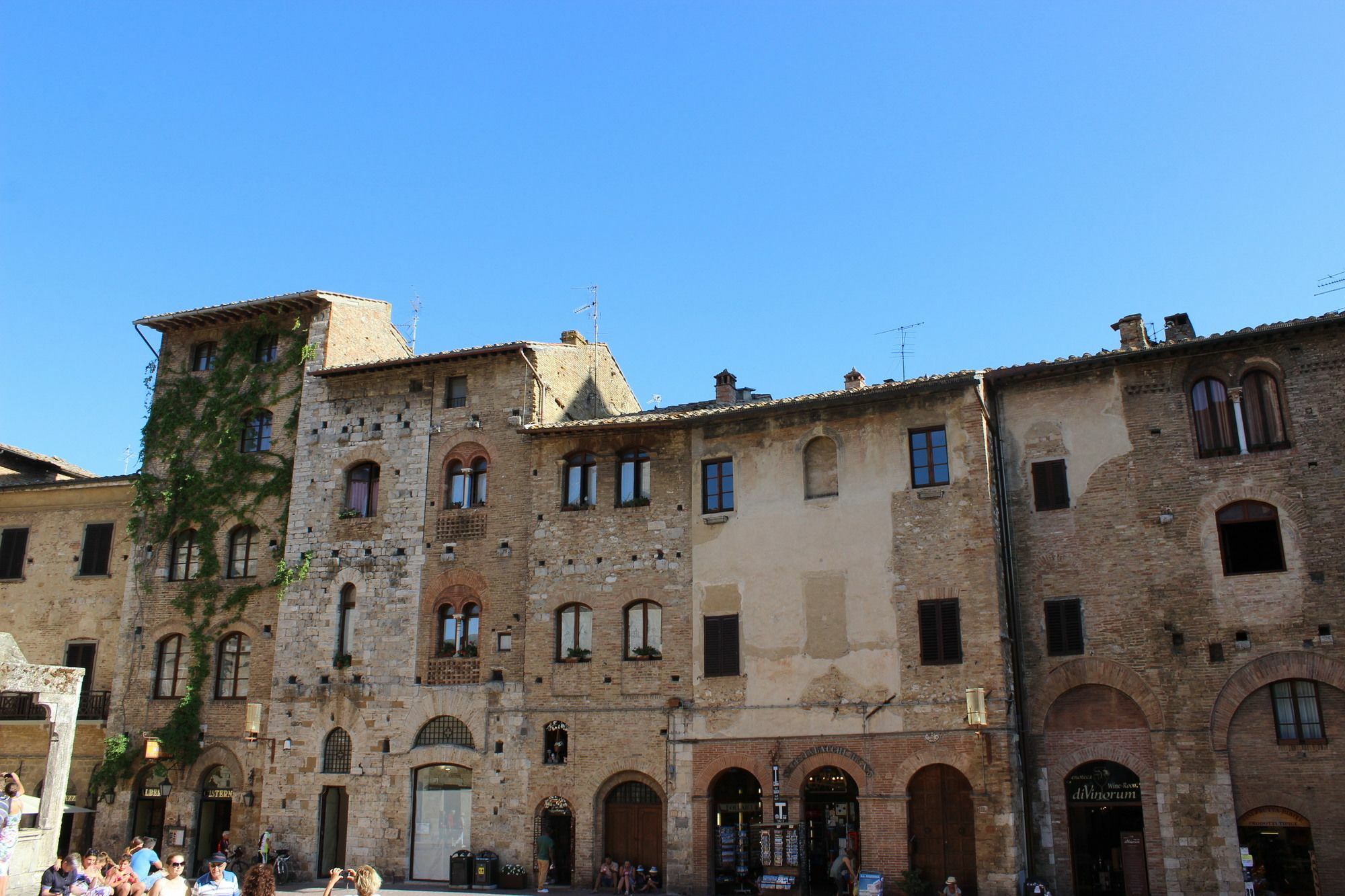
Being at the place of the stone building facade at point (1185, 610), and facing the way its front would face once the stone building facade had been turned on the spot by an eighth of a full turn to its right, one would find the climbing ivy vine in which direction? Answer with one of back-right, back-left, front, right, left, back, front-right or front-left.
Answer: front-right

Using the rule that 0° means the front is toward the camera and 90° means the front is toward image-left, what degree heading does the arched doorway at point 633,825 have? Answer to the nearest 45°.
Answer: approximately 0°

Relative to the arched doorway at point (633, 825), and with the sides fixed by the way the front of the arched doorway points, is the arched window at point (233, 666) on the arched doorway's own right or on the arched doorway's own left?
on the arched doorway's own right

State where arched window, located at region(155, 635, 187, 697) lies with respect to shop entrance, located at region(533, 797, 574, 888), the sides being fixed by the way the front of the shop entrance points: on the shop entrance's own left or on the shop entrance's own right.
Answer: on the shop entrance's own right

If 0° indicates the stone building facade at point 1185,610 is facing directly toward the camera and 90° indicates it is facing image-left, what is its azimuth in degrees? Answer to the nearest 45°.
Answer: approximately 0°

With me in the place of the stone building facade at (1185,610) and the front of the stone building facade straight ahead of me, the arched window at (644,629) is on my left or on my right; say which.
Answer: on my right
